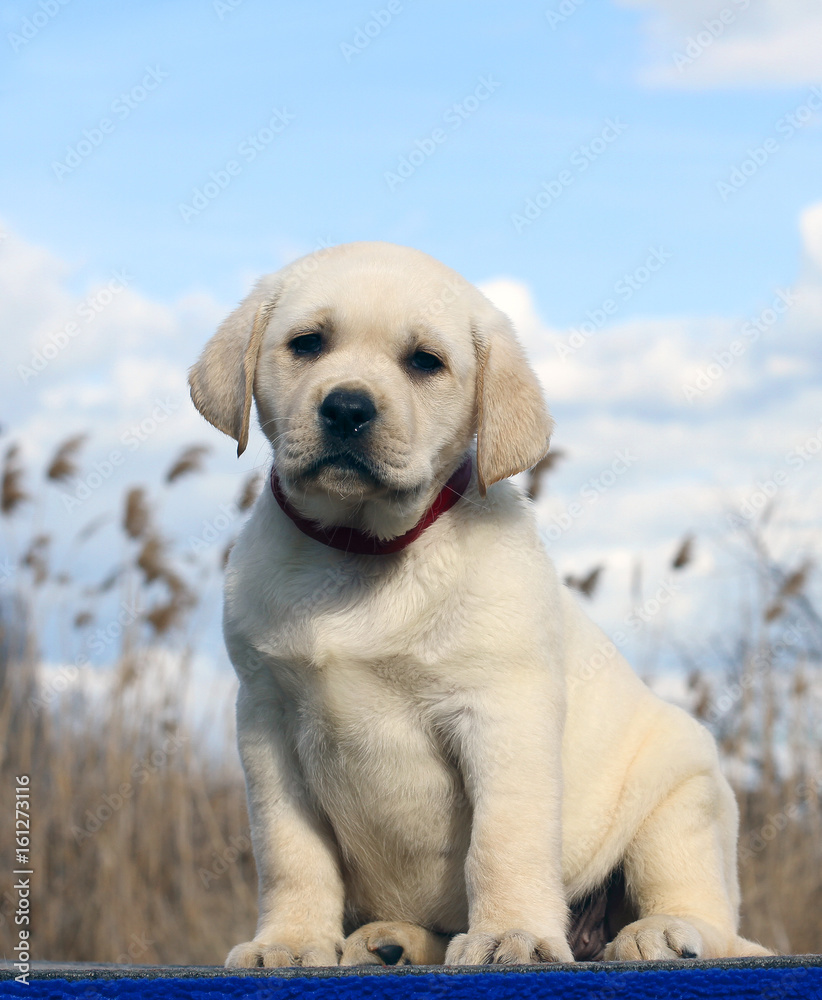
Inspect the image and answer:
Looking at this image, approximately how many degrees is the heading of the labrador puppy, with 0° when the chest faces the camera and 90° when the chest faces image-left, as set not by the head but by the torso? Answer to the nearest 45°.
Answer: approximately 45°
